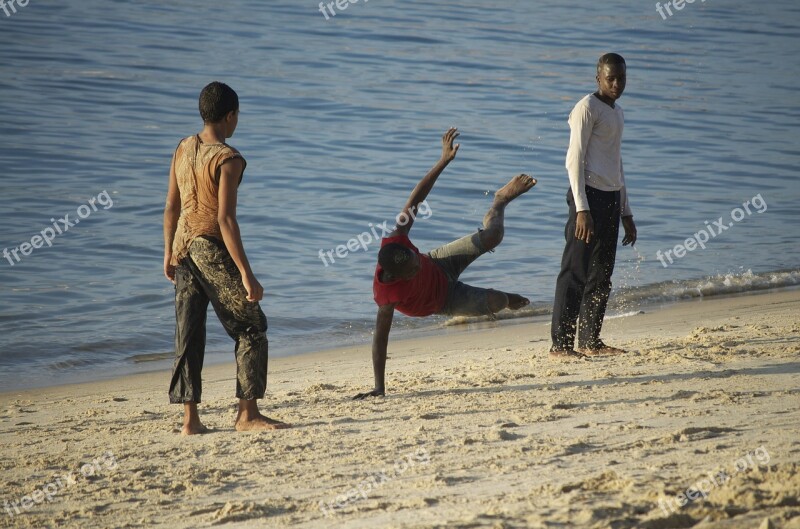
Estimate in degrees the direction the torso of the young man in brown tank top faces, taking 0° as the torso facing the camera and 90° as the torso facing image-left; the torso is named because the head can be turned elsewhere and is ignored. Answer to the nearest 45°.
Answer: approximately 225°

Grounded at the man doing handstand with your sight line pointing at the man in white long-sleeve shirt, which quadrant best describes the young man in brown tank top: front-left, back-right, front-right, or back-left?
back-right

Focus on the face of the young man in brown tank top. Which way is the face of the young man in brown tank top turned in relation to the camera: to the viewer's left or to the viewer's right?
to the viewer's right

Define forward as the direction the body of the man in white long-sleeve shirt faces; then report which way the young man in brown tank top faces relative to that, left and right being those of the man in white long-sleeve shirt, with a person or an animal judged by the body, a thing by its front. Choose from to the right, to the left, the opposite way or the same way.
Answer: to the left

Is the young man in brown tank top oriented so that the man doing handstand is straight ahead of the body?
yes

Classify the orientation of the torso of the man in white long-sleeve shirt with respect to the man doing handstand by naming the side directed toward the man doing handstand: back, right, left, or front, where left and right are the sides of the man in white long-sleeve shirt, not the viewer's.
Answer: right

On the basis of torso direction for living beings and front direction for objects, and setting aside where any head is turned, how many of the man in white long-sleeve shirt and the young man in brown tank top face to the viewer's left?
0

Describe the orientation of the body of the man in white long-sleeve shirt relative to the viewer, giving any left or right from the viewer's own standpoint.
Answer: facing the viewer and to the right of the viewer

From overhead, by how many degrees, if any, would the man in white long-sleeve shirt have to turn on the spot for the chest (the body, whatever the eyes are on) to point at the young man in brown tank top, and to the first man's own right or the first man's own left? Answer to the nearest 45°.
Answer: approximately 90° to the first man's own right
